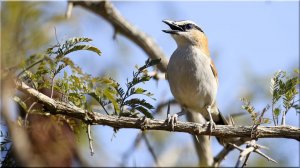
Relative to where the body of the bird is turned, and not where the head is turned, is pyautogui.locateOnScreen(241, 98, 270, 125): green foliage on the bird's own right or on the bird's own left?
on the bird's own left

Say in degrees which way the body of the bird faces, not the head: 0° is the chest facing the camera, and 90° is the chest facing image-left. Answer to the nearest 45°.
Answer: approximately 45°

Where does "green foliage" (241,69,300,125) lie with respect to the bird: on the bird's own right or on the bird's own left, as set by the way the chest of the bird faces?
on the bird's own left
